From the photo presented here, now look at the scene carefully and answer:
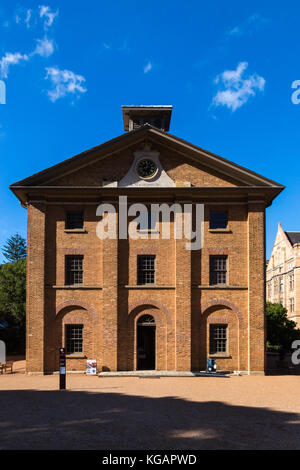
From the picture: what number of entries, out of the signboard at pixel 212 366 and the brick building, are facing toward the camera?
2

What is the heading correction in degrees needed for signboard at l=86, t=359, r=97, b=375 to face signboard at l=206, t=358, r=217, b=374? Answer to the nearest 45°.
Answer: approximately 90° to its left

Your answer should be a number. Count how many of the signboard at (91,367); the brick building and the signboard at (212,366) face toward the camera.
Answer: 3

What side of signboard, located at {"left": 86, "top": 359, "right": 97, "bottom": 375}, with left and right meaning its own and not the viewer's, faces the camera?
front

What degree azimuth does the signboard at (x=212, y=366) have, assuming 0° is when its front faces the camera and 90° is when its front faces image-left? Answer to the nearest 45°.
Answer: approximately 0°

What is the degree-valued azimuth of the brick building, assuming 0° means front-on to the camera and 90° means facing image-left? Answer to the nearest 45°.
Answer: approximately 0°
